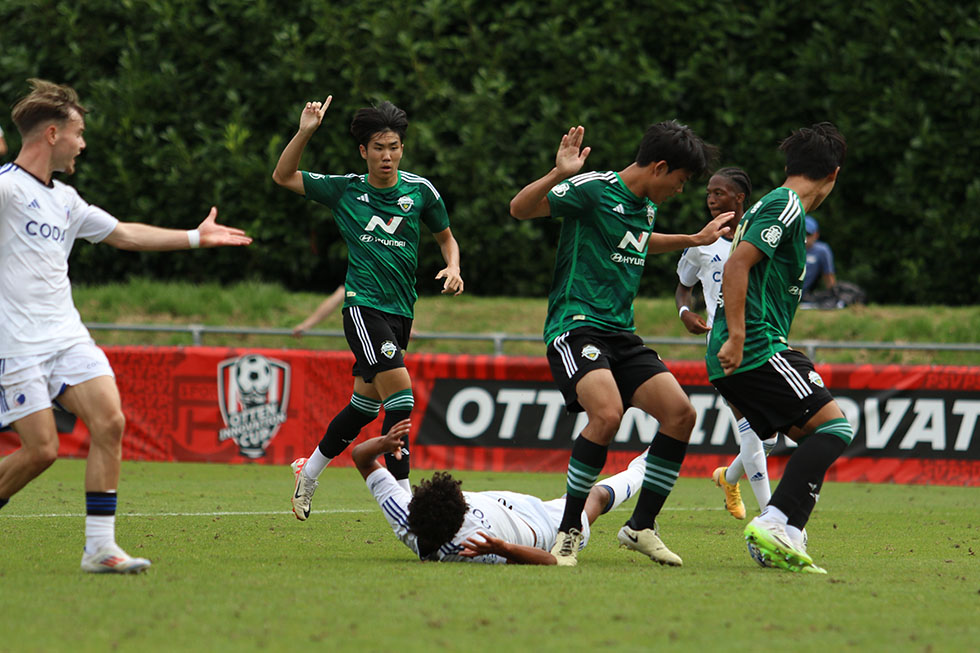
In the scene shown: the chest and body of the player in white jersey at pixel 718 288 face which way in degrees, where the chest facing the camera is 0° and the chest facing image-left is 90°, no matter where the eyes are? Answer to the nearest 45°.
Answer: approximately 45°

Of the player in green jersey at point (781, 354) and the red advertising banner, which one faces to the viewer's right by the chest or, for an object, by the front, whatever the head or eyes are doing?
the player in green jersey

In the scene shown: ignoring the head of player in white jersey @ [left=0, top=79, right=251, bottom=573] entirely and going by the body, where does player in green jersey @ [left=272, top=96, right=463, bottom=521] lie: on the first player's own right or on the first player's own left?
on the first player's own left

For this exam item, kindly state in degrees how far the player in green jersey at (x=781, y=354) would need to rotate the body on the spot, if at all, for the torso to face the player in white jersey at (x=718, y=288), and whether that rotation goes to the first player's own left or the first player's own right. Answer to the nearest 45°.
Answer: approximately 90° to the first player's own left

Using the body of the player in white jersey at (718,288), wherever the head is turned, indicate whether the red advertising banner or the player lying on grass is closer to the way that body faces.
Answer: the player lying on grass

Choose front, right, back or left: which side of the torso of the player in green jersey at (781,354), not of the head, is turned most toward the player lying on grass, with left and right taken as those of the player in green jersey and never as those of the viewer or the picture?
back

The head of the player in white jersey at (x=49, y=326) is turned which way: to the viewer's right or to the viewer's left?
to the viewer's right

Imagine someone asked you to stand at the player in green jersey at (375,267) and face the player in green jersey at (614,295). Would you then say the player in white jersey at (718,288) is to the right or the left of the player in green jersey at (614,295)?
left

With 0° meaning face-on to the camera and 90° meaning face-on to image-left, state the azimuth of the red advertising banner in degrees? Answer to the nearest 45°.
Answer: approximately 0°

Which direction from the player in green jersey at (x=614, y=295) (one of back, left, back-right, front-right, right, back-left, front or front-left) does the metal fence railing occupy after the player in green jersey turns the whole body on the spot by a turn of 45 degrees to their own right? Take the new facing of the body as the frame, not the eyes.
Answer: back

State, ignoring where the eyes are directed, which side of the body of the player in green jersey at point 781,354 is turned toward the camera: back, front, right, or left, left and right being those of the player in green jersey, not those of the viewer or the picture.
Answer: right
